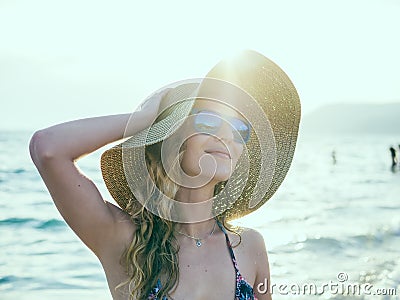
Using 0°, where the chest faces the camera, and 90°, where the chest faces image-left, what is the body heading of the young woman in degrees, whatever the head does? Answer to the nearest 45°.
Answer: approximately 315°
